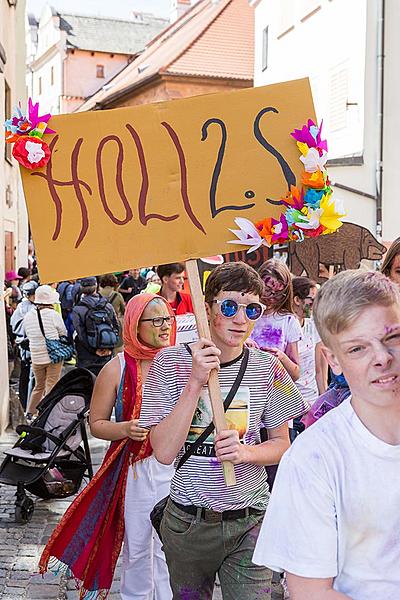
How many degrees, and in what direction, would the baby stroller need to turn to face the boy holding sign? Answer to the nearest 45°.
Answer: approximately 45° to its left

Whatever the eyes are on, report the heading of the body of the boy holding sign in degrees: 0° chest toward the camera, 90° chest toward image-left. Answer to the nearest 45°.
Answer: approximately 0°

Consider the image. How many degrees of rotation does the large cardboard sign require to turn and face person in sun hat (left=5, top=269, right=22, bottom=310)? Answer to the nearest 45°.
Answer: approximately 180°

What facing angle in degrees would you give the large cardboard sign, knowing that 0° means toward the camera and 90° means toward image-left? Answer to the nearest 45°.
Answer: approximately 0°

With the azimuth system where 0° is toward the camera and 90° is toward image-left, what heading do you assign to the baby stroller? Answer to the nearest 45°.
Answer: approximately 45°
